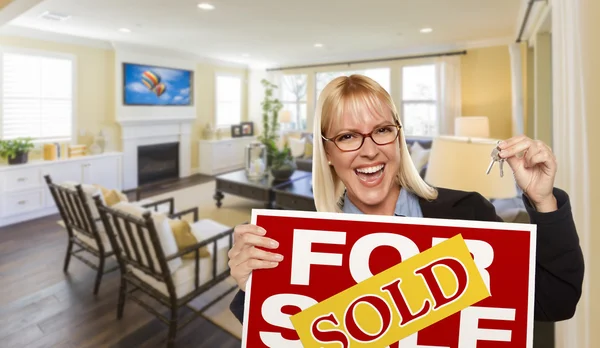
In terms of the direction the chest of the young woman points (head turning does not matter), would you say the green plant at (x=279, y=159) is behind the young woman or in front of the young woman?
behind

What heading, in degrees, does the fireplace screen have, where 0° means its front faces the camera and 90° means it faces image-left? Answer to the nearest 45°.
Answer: approximately 315°

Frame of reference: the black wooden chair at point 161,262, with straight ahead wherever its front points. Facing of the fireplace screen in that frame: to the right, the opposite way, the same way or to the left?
to the right

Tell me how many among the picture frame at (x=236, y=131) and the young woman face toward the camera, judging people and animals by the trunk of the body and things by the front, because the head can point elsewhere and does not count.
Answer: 2

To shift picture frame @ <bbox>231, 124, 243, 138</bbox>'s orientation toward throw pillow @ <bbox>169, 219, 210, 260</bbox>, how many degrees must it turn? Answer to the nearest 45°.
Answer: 0° — it already faces it

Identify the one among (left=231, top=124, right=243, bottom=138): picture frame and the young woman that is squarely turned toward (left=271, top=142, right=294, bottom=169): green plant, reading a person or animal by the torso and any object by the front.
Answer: the picture frame

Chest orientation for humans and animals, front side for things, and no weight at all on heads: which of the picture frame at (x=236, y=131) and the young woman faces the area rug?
the picture frame

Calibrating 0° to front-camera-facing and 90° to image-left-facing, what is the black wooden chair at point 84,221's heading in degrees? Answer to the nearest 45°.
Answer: approximately 225°

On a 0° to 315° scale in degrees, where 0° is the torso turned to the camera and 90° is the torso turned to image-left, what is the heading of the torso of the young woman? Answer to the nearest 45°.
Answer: approximately 0°

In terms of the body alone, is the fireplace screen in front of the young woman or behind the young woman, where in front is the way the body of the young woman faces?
behind
